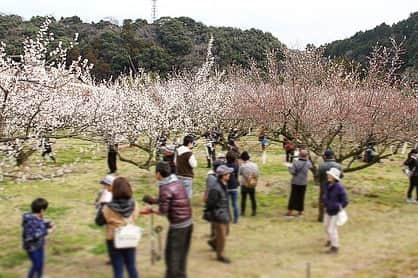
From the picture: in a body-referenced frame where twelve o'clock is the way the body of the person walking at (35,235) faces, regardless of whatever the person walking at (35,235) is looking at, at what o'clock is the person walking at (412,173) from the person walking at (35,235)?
the person walking at (412,173) is roughly at 1 o'clock from the person walking at (35,235).

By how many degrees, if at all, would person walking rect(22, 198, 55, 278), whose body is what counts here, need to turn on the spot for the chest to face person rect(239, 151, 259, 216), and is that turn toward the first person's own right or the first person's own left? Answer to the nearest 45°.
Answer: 0° — they already face them

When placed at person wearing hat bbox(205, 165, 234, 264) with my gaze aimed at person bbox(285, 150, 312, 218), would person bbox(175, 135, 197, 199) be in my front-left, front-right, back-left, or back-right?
front-left

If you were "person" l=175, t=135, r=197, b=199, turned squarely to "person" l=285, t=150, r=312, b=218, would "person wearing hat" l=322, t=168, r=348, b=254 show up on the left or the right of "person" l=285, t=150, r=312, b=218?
right

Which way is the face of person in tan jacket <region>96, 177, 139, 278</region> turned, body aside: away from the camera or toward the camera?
away from the camera

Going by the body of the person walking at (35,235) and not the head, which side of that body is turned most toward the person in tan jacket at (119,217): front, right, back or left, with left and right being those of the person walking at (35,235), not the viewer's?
right

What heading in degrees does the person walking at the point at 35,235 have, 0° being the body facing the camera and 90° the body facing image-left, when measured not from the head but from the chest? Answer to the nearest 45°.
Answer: approximately 225°

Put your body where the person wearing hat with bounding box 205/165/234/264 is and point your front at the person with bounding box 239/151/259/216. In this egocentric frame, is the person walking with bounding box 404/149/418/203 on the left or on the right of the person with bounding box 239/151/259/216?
right
